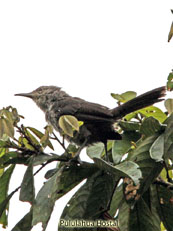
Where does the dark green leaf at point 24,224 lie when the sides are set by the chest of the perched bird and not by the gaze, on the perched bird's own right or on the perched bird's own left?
on the perched bird's own left

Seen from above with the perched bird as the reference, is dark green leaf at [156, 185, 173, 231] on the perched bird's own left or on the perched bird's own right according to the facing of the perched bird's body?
on the perched bird's own left

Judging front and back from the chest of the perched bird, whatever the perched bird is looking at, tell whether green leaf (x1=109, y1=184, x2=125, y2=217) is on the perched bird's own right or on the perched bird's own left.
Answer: on the perched bird's own left

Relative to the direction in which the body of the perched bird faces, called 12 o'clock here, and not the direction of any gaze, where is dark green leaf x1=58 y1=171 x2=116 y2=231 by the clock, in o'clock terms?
The dark green leaf is roughly at 9 o'clock from the perched bird.

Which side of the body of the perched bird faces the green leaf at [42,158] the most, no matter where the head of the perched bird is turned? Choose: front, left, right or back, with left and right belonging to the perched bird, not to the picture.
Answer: front

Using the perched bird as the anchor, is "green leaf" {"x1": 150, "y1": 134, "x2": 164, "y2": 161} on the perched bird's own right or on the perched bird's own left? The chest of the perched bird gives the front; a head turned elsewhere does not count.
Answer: on the perched bird's own left

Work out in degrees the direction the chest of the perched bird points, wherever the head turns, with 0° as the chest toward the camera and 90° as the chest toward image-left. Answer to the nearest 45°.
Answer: approximately 90°
